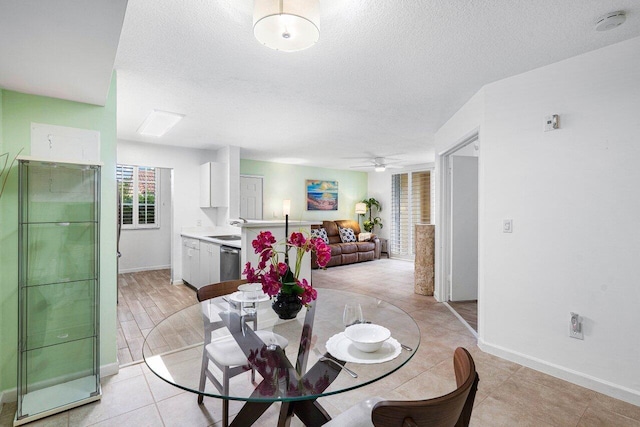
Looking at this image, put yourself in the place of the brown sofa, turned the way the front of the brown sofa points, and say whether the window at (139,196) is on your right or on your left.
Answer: on your right

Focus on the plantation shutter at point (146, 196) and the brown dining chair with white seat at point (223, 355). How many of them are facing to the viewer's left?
0

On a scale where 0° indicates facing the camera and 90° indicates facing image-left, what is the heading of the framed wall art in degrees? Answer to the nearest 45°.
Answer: approximately 315°

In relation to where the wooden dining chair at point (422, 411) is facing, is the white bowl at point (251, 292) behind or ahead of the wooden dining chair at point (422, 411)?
ahead

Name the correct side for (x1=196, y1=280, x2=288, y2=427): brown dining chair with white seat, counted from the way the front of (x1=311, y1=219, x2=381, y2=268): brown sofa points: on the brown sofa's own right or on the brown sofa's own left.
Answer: on the brown sofa's own right

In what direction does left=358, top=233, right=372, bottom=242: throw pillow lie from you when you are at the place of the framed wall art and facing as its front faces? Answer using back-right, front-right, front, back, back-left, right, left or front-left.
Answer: front-left

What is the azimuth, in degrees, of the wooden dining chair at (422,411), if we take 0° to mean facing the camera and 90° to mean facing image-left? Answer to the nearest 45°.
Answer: approximately 135°

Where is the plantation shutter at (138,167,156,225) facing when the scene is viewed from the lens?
facing the viewer and to the right of the viewer

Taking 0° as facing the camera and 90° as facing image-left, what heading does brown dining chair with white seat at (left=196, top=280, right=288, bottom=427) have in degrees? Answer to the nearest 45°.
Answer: approximately 315°
